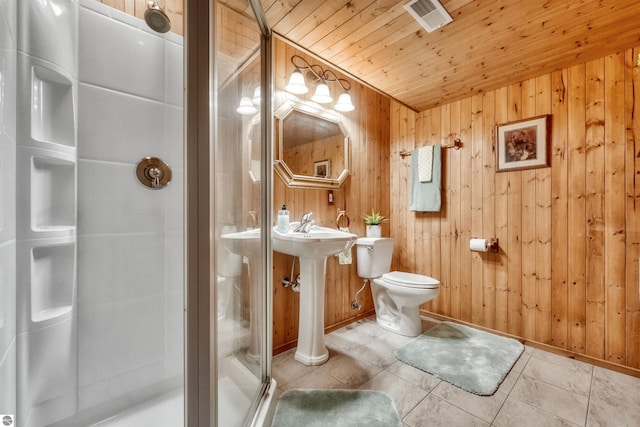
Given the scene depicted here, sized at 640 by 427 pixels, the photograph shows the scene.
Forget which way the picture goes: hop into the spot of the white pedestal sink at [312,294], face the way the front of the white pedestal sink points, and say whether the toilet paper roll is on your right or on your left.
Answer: on your left

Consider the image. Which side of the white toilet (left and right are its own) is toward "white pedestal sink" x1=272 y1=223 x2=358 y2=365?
right

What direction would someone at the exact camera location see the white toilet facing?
facing the viewer and to the right of the viewer

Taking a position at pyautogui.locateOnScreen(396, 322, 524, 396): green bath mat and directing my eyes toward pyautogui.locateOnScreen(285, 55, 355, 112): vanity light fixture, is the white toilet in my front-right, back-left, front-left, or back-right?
front-right

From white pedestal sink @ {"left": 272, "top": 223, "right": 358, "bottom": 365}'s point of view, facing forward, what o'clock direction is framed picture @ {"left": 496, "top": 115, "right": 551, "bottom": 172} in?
The framed picture is roughly at 10 o'clock from the white pedestal sink.

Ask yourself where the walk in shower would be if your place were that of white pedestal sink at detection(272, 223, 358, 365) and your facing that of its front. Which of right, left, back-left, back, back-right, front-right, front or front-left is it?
right

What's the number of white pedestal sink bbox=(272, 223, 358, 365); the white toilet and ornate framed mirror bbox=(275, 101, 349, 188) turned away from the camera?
0

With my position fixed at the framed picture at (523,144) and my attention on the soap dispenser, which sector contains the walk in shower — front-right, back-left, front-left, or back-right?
front-left

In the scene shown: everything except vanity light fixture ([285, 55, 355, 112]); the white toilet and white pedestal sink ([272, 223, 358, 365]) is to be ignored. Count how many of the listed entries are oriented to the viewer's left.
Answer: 0

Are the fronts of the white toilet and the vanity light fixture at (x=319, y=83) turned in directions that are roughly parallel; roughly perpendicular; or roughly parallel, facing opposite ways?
roughly parallel

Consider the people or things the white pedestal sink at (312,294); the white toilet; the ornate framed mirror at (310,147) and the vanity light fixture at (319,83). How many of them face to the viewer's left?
0

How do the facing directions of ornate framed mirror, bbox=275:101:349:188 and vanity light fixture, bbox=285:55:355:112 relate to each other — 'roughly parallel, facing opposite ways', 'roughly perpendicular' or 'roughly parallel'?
roughly parallel

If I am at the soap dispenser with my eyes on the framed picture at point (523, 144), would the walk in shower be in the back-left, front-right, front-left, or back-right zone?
back-right

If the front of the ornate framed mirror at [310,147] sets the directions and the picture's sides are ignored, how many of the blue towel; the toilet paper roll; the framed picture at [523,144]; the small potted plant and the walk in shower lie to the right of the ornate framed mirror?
1
